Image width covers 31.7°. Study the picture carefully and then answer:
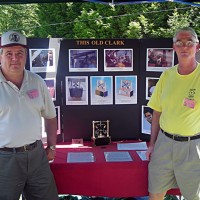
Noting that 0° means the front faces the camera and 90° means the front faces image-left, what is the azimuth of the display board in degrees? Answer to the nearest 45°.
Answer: approximately 0°

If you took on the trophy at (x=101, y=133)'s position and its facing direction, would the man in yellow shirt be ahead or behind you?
ahead
